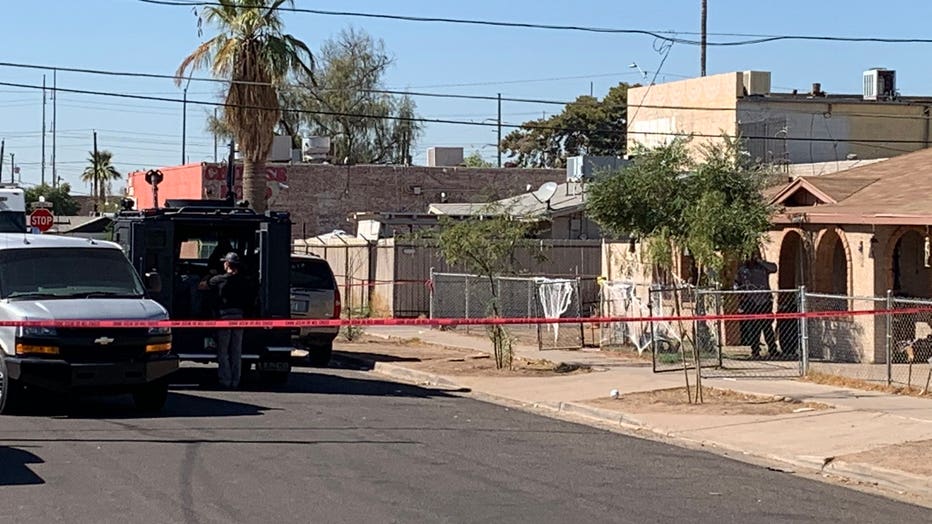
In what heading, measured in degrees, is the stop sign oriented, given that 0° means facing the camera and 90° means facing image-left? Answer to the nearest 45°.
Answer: approximately 0°

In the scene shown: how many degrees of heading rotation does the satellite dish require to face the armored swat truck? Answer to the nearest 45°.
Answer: approximately 45° to its left

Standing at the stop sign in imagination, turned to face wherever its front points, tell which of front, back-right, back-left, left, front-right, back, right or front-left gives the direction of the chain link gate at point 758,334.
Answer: front-left

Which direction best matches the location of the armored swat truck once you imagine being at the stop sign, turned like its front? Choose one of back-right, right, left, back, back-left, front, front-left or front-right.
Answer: front

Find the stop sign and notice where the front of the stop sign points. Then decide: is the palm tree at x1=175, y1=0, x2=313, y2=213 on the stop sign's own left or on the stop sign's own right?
on the stop sign's own left

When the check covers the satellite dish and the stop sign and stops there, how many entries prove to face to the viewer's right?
0

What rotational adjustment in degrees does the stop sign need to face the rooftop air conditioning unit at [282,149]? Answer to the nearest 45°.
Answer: approximately 135° to its left

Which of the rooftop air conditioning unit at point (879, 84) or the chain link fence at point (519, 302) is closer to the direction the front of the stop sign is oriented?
the chain link fence

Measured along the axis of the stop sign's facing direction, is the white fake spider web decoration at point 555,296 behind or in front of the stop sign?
in front

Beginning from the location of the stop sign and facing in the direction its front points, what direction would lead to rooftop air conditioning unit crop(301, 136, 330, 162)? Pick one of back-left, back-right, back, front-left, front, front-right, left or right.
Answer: back-left

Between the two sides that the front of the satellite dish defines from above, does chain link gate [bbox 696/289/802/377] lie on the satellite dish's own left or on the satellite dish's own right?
on the satellite dish's own left

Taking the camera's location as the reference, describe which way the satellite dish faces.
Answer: facing the viewer and to the left of the viewer

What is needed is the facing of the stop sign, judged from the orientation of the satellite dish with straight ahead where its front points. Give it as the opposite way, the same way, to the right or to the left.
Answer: to the left

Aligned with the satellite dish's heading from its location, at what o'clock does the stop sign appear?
The stop sign is roughly at 1 o'clock from the satellite dish.
